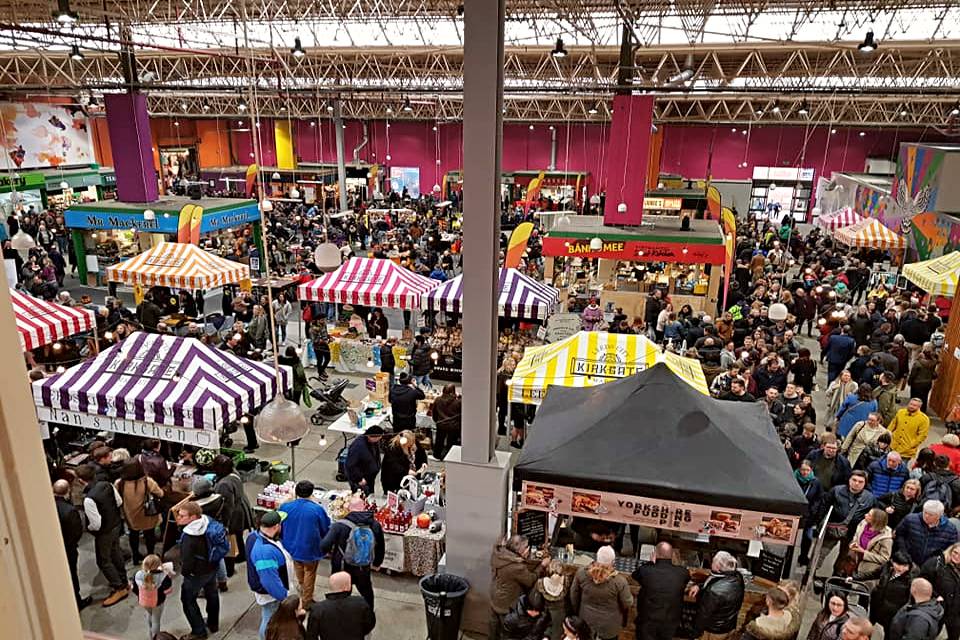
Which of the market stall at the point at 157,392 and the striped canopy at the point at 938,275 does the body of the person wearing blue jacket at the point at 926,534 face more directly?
the market stall

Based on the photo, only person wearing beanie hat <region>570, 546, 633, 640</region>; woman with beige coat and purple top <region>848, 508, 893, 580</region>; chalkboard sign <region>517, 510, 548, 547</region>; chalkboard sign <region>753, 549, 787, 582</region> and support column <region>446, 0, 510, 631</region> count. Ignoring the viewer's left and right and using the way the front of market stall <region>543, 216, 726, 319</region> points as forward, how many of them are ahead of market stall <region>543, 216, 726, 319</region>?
5

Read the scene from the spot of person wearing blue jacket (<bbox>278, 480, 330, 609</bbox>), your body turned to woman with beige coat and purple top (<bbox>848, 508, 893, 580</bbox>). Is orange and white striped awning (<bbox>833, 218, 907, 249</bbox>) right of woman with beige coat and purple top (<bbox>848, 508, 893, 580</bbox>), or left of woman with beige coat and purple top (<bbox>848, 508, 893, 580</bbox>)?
left

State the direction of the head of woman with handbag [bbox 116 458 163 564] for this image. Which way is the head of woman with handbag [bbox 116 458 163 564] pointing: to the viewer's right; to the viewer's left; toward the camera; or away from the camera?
away from the camera

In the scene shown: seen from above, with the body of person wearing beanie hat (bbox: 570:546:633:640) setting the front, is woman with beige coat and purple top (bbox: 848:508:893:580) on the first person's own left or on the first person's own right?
on the first person's own right

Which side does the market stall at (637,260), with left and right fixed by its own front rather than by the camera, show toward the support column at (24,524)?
front

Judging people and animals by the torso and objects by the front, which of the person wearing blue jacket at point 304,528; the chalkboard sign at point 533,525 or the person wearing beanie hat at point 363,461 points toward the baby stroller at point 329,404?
the person wearing blue jacket

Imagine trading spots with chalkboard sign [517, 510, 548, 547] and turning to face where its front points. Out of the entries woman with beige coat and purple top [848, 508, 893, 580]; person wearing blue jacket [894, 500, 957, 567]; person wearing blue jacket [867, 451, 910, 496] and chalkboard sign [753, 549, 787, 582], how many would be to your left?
4

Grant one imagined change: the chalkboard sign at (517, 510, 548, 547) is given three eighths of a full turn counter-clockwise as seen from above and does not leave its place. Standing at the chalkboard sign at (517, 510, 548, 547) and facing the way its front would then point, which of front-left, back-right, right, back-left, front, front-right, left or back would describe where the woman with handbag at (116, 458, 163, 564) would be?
back-left

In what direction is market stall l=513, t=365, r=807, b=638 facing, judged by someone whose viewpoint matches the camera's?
facing the viewer

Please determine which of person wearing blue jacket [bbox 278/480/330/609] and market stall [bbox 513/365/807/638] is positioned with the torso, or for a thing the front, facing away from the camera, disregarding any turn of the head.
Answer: the person wearing blue jacket

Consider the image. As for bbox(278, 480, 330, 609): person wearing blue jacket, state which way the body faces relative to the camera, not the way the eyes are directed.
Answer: away from the camera
